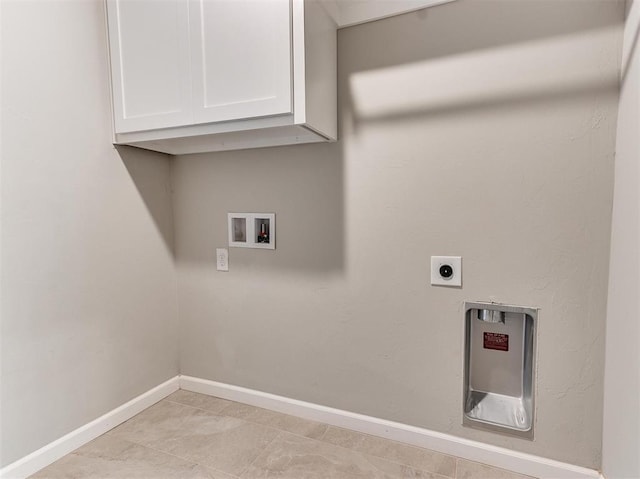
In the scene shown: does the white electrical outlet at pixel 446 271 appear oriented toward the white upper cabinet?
no

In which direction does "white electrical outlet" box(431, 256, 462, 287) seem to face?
toward the camera

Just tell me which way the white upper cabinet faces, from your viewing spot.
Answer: facing the viewer and to the left of the viewer

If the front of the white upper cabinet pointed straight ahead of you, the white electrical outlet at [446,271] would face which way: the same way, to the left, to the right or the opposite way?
the same way

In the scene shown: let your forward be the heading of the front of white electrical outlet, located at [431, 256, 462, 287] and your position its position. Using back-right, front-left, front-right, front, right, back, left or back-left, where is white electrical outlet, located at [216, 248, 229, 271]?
right

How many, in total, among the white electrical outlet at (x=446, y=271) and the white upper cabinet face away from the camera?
0

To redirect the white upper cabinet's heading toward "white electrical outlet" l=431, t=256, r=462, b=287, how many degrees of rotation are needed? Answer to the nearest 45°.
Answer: approximately 135° to its left
